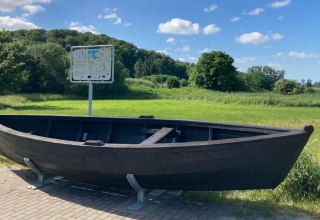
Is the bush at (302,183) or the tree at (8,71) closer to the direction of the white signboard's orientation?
the bush

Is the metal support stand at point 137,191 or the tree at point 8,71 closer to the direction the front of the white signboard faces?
the metal support stand

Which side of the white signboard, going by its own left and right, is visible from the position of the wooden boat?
front

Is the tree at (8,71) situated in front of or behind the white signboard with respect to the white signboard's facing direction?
behind

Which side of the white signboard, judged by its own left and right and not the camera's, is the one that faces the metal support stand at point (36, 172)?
front

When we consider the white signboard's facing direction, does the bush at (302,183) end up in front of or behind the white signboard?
in front

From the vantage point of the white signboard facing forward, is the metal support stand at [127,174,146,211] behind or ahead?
ahead

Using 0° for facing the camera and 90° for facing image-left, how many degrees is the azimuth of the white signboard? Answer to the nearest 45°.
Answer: approximately 0°
